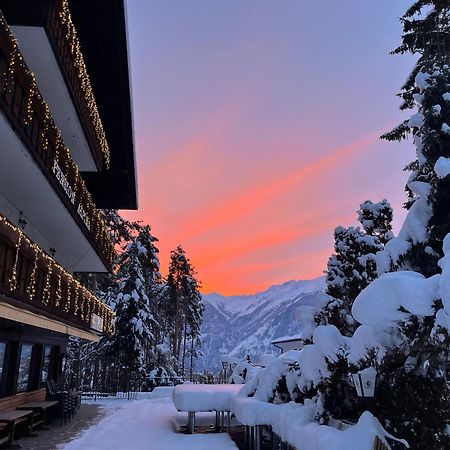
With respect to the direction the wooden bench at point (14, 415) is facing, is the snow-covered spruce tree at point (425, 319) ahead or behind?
ahead

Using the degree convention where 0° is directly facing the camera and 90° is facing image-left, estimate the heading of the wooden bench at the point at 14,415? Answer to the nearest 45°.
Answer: approximately 315°

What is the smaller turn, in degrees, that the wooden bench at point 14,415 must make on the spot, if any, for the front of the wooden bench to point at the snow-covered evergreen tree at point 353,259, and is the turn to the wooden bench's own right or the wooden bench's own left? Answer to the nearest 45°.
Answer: approximately 45° to the wooden bench's own left

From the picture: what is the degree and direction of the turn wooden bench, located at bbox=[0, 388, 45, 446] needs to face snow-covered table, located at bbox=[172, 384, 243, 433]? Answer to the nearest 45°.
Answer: approximately 45° to its left

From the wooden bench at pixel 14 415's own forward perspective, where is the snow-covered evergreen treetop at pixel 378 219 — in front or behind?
in front
